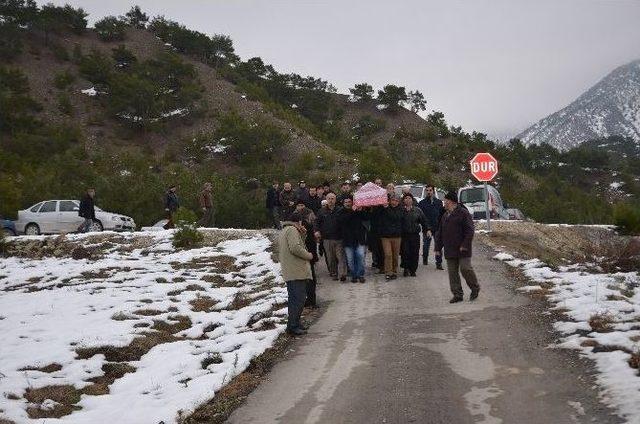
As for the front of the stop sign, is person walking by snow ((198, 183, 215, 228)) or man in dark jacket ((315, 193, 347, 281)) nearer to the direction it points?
the man in dark jacket

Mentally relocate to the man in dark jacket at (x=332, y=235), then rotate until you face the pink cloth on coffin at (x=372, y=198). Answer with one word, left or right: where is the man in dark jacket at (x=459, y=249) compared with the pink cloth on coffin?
right

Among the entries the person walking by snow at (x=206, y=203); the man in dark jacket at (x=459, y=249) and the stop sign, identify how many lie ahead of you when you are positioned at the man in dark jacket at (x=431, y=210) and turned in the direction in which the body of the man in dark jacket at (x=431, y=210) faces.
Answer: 1

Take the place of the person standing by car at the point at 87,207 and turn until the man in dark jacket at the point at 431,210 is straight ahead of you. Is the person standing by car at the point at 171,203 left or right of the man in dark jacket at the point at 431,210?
left

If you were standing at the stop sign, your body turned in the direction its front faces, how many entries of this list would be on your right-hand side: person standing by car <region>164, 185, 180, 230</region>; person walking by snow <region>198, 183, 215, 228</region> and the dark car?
3

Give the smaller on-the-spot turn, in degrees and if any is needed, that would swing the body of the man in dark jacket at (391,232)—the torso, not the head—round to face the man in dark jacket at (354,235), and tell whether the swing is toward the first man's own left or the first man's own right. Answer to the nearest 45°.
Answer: approximately 90° to the first man's own right

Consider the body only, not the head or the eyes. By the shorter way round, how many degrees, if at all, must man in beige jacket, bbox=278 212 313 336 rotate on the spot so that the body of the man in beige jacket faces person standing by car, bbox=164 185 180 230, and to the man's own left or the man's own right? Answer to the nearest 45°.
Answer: approximately 90° to the man's own left

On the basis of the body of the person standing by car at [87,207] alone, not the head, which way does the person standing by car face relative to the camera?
to the viewer's right

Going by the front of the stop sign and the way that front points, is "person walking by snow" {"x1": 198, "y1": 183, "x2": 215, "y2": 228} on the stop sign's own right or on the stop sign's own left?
on the stop sign's own right

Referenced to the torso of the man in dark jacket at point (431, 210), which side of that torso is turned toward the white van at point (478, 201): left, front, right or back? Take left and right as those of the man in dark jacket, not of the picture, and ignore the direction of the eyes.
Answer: back
